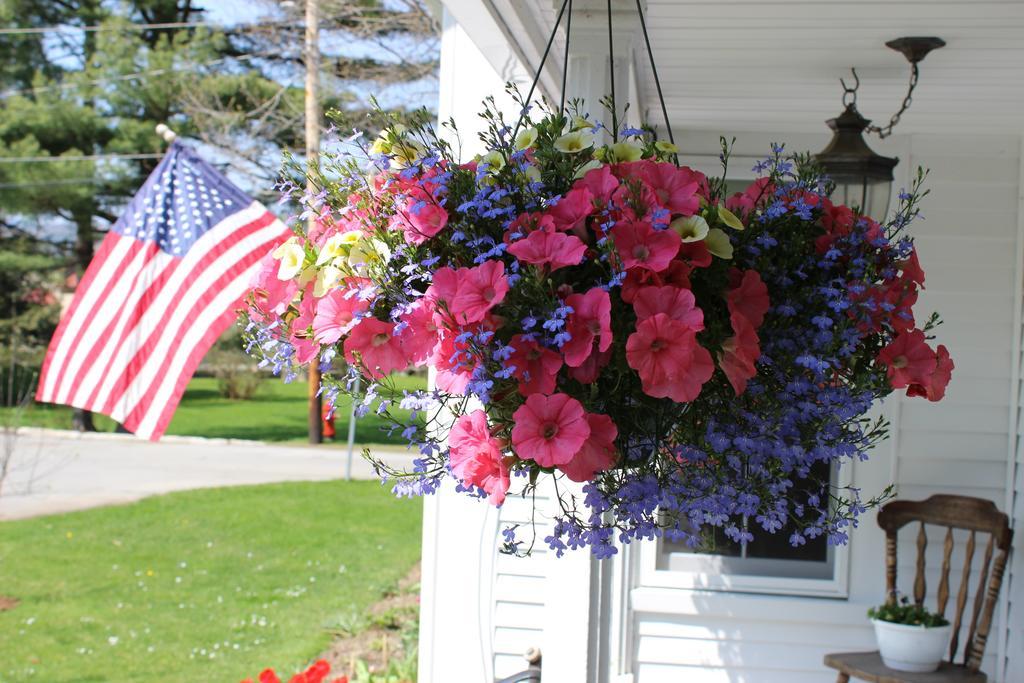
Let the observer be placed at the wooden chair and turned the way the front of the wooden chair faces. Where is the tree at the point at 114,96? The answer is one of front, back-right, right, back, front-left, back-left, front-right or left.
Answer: right

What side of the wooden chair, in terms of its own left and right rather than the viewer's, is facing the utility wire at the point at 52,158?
right

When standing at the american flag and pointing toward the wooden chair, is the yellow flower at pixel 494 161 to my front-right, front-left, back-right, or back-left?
front-right

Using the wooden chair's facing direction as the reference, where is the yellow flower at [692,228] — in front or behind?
in front

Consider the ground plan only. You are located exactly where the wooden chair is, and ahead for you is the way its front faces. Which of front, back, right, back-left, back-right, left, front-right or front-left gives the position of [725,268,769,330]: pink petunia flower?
front-left

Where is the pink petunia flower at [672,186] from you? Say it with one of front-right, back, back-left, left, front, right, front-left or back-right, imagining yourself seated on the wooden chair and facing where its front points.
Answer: front-left

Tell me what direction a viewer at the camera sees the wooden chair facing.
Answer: facing the viewer and to the left of the viewer

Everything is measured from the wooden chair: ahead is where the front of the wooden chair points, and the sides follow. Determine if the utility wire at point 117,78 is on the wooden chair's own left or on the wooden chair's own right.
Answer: on the wooden chair's own right

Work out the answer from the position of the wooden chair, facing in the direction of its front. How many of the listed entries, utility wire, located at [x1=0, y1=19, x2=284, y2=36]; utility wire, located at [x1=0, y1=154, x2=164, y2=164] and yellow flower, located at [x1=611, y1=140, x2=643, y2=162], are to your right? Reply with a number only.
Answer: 2

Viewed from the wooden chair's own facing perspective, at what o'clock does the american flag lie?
The american flag is roughly at 1 o'clock from the wooden chair.

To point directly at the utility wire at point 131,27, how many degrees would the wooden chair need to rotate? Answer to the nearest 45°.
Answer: approximately 90° to its right
